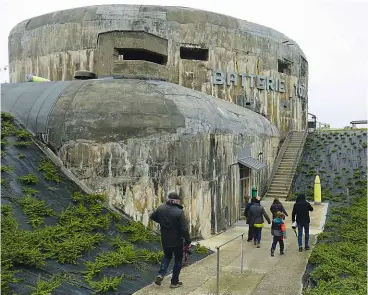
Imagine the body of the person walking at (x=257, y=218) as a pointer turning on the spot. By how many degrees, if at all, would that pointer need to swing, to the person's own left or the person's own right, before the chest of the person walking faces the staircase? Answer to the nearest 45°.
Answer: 0° — they already face it

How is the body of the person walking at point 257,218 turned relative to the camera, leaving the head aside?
away from the camera

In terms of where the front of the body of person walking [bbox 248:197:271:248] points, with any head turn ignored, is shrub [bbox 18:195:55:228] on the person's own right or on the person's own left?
on the person's own left

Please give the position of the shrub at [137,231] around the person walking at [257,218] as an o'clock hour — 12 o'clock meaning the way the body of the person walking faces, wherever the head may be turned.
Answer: The shrub is roughly at 8 o'clock from the person walking.

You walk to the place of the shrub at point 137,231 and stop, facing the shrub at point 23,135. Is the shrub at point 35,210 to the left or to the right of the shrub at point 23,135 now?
left

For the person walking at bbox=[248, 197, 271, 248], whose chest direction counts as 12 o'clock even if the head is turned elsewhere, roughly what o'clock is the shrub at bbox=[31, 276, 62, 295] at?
The shrub is roughly at 7 o'clock from the person walking.

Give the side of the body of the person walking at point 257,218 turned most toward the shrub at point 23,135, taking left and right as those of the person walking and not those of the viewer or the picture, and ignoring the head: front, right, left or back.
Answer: left
